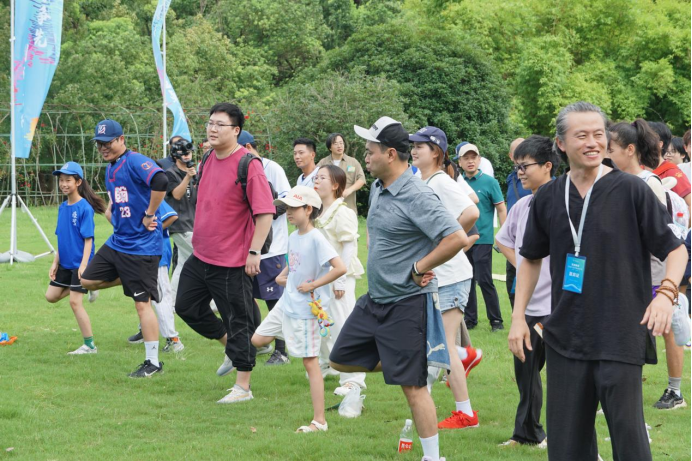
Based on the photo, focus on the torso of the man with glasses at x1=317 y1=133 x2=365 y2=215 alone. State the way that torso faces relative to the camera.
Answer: toward the camera

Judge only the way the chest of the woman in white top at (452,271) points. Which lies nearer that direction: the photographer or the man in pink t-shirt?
the man in pink t-shirt

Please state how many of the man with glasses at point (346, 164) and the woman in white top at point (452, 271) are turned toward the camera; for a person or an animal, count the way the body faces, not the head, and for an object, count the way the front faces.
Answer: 1

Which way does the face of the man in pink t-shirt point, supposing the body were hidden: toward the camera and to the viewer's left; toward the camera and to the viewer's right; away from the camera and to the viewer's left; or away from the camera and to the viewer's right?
toward the camera and to the viewer's left

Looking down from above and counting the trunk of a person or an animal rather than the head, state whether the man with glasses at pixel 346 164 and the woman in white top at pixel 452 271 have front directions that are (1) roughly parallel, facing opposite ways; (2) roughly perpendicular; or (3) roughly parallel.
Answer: roughly perpendicular

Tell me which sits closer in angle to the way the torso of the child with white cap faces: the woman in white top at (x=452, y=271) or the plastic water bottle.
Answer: the plastic water bottle

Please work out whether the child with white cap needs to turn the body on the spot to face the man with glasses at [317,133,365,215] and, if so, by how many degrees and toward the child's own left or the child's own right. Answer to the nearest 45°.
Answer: approximately 135° to the child's own right

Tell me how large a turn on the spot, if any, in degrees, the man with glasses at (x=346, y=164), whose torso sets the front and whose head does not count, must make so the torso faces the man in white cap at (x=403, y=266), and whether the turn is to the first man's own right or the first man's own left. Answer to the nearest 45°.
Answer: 0° — they already face them

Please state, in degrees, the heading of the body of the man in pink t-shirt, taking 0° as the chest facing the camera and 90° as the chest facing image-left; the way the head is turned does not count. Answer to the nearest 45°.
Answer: approximately 45°

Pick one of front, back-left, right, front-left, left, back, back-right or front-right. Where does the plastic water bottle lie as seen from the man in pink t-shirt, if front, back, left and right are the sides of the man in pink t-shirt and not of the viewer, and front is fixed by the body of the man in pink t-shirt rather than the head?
left

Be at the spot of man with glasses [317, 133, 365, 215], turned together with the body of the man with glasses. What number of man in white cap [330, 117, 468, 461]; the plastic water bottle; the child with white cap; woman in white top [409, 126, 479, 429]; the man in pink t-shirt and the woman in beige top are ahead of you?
6

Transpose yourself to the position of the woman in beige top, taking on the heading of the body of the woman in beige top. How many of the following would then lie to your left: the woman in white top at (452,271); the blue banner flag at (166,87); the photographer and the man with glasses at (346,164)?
1

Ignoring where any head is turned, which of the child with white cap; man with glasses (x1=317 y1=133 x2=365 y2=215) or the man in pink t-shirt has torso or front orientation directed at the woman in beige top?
the man with glasses

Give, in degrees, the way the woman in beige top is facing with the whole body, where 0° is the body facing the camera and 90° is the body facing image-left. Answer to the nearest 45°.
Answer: approximately 45°

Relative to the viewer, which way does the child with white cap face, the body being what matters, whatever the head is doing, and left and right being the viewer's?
facing the viewer and to the left of the viewer

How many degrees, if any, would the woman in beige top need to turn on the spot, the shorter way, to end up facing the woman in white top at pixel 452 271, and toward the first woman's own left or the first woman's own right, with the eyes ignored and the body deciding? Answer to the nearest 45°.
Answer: approximately 90° to the first woman's own left

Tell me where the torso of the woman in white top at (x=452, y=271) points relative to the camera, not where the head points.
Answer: to the viewer's left

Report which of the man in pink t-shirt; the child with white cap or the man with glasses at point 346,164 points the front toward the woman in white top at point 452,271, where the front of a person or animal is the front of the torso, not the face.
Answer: the man with glasses

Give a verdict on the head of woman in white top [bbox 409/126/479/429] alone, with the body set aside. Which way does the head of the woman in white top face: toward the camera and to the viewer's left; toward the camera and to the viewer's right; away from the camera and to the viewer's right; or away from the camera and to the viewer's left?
toward the camera and to the viewer's left
